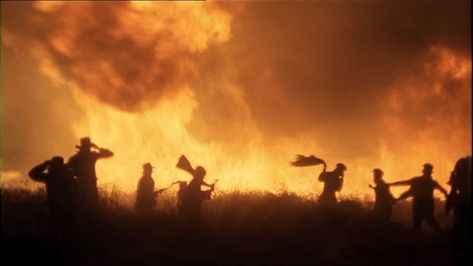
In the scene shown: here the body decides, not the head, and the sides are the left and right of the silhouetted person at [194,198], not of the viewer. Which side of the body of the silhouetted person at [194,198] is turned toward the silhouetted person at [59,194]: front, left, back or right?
back

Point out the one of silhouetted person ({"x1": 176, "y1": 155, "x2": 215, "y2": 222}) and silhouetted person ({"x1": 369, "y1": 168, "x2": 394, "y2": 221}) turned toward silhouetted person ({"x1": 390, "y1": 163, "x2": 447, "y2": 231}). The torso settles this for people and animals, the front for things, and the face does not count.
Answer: silhouetted person ({"x1": 176, "y1": 155, "x2": 215, "y2": 222})

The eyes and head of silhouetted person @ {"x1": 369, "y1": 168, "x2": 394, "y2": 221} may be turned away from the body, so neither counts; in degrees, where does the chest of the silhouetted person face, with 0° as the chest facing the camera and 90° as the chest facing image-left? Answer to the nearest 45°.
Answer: approximately 90°

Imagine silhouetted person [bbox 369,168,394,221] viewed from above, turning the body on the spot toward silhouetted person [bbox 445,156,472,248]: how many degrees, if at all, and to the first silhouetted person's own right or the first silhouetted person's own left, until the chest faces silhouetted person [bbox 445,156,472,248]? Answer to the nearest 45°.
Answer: approximately 135° to the first silhouetted person's own left

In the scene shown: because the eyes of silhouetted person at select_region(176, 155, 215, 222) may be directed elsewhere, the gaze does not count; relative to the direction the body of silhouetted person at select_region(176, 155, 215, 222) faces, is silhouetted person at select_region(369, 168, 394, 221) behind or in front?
in front

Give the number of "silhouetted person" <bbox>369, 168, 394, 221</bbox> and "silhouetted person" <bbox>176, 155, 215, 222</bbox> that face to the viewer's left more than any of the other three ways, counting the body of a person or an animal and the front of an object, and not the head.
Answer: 1

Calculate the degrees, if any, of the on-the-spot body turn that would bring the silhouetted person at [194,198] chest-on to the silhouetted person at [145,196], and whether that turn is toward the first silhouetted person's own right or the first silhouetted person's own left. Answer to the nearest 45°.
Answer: approximately 135° to the first silhouetted person's own left

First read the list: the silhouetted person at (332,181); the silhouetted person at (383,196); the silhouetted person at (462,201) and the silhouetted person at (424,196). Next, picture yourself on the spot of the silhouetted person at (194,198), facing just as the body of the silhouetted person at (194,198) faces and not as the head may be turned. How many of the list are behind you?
0

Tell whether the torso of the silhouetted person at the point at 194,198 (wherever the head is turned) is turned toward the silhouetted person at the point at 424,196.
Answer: yes

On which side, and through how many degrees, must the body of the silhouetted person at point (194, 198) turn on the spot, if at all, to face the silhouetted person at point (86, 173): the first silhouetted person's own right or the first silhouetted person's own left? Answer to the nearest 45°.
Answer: approximately 180°

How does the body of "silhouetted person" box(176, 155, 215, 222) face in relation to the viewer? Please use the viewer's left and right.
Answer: facing to the right of the viewer

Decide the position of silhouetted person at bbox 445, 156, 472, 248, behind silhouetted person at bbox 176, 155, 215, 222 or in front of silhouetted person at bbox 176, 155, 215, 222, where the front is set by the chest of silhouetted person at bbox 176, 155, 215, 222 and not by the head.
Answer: in front
